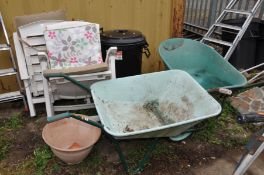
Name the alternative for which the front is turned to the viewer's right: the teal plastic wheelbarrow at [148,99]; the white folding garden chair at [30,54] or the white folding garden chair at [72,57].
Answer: the teal plastic wheelbarrow

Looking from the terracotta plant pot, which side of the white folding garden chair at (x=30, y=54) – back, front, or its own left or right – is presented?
front

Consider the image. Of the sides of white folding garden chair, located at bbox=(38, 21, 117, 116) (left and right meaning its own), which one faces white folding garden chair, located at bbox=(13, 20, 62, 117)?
right

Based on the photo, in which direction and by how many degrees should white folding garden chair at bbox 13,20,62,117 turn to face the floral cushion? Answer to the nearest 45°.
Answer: approximately 90° to its left

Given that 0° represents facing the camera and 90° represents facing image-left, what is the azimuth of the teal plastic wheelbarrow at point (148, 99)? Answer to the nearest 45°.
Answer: approximately 270°

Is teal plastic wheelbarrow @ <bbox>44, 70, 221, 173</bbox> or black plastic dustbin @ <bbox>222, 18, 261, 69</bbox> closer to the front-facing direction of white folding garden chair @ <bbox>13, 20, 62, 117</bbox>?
the teal plastic wheelbarrow

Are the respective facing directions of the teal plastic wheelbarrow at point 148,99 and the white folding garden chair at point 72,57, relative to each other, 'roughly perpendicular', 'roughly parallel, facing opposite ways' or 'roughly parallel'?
roughly perpendicular

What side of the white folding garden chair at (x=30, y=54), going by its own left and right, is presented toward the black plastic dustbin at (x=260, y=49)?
left

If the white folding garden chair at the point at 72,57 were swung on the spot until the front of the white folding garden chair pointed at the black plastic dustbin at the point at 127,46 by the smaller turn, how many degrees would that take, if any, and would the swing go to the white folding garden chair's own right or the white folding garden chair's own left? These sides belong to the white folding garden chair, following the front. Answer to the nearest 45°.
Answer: approximately 90° to the white folding garden chair's own left

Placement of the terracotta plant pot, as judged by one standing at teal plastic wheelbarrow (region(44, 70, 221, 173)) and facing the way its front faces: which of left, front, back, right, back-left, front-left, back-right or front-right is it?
back

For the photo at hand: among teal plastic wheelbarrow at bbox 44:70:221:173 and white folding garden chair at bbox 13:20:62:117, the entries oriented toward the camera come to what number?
1
